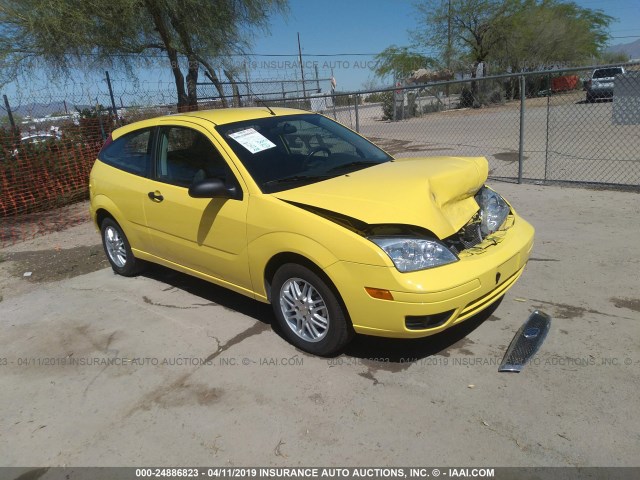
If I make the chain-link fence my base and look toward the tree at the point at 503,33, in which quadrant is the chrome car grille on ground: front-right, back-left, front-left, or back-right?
back-right

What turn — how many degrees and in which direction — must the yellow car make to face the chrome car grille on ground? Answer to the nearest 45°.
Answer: approximately 45° to its left

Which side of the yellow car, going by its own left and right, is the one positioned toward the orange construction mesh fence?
back

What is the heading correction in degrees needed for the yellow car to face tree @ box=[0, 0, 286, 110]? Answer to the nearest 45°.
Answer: approximately 180°

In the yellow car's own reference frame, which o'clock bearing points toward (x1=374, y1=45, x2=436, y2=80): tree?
The tree is roughly at 8 o'clock from the yellow car.

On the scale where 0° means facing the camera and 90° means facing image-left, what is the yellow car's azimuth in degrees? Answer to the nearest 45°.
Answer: approximately 315°

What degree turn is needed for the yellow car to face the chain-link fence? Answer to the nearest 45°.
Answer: approximately 135° to its left

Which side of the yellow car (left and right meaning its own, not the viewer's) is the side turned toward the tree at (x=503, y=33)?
left

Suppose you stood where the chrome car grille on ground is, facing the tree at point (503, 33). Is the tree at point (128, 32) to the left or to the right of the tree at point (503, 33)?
left

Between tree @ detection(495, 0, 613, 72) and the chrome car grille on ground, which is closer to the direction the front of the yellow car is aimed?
the chrome car grille on ground
